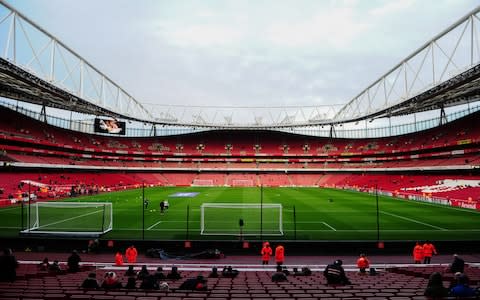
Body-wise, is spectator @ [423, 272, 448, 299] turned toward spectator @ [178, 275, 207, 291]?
no

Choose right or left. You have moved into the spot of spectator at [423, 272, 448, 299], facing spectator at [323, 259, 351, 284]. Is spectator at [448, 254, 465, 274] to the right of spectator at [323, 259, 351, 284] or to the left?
right

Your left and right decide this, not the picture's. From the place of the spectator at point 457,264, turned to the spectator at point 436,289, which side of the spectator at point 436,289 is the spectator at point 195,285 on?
right

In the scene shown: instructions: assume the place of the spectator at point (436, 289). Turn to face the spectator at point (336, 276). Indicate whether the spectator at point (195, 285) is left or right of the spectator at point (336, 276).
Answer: left

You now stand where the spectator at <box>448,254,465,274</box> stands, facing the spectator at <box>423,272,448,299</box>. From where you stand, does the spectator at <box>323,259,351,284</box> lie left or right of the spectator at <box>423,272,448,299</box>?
right

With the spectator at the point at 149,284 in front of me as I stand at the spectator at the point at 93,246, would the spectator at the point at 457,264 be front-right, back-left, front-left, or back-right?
front-left

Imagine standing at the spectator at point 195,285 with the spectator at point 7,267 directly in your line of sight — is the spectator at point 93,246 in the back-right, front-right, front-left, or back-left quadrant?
front-right

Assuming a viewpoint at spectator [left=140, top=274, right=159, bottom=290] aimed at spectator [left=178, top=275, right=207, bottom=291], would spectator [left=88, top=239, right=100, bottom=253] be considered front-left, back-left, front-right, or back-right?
back-left

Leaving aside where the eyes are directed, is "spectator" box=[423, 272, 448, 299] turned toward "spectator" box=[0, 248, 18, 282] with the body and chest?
no

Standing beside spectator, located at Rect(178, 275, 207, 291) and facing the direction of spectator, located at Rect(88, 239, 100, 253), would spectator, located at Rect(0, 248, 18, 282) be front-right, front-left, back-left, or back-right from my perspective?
front-left

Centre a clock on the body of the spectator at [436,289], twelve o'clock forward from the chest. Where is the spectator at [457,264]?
the spectator at [457,264] is roughly at 12 o'clock from the spectator at [436,289].

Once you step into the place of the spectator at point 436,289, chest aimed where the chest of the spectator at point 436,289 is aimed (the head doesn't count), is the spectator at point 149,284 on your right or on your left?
on your left

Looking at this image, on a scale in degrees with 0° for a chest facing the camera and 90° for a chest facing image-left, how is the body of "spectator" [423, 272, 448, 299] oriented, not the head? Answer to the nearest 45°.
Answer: approximately 180°
